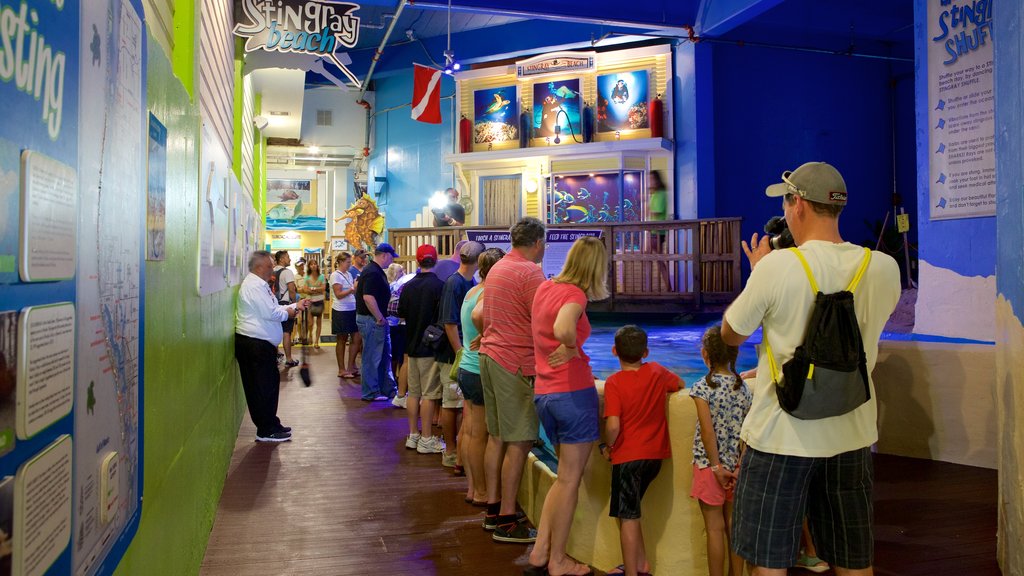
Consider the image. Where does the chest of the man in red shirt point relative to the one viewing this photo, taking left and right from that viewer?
facing away from the viewer and to the right of the viewer

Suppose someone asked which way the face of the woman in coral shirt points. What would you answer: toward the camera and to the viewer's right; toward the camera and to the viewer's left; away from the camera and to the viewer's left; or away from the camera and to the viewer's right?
away from the camera and to the viewer's right

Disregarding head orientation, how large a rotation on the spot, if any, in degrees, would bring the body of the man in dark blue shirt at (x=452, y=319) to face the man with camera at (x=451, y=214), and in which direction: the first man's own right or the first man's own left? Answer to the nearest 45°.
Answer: approximately 45° to the first man's own left

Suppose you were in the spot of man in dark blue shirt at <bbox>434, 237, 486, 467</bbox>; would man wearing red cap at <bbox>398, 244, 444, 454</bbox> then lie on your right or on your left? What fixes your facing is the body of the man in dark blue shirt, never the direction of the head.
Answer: on your left

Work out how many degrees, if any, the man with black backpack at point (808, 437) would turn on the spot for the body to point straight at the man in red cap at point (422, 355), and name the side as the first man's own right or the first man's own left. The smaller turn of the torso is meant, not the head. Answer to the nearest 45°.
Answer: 0° — they already face them

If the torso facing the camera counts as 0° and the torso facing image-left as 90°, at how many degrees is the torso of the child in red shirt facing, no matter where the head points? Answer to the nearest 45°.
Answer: approximately 180°

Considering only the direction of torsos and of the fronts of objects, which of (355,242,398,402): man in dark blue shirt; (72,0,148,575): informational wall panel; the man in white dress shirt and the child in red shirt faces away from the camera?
the child in red shirt

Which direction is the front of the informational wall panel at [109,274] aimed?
to the viewer's right

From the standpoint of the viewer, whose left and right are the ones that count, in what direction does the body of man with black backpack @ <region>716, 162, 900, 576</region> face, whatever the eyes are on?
facing away from the viewer and to the left of the viewer

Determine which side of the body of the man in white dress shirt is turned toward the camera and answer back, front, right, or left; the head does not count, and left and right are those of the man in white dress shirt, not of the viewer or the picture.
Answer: right

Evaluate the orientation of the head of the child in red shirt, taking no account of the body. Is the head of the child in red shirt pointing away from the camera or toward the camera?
away from the camera
